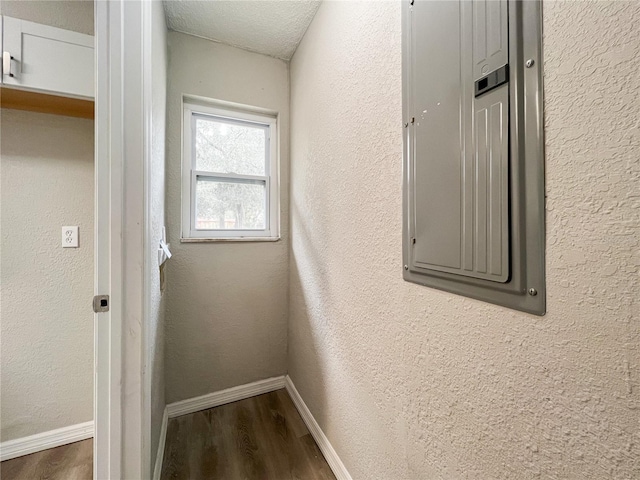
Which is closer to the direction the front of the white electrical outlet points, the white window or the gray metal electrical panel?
the gray metal electrical panel

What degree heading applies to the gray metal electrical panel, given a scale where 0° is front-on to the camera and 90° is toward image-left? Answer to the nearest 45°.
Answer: approximately 45°

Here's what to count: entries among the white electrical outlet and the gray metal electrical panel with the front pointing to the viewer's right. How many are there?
0

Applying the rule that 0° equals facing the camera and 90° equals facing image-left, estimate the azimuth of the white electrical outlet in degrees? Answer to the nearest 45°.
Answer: approximately 0°
